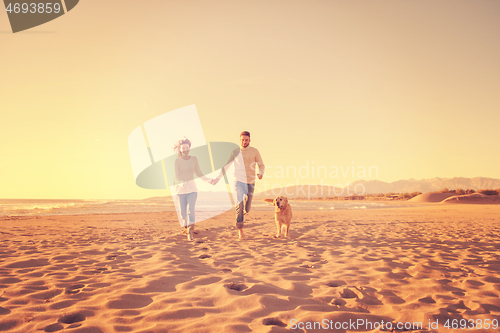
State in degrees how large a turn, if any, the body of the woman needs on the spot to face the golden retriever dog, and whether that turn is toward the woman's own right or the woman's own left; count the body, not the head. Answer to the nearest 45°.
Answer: approximately 90° to the woman's own left

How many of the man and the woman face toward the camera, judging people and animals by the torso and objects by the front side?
2

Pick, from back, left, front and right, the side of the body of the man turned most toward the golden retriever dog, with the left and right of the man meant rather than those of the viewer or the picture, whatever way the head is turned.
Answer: left

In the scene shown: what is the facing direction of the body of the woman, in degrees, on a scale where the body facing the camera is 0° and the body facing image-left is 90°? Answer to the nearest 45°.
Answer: approximately 0°

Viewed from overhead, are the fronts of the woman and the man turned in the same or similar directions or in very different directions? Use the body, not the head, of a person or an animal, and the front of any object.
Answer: same or similar directions

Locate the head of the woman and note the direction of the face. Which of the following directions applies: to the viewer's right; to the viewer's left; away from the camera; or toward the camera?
toward the camera

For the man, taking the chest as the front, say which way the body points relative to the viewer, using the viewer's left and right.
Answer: facing the viewer

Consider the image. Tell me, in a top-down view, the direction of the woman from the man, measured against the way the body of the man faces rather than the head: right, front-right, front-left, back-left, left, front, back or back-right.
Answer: right
